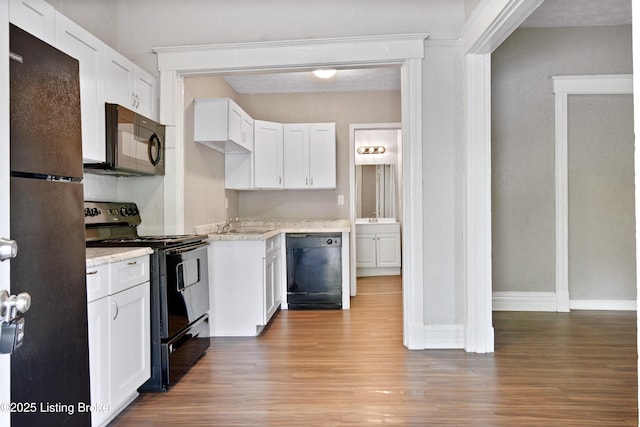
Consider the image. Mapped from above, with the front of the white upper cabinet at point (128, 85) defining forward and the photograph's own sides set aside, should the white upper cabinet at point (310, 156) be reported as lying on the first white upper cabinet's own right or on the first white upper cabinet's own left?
on the first white upper cabinet's own left

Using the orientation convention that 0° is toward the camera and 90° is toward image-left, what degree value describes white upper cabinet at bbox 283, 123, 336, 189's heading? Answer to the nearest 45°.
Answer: approximately 0°

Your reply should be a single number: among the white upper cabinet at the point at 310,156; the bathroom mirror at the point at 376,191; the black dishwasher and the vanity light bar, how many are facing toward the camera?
4

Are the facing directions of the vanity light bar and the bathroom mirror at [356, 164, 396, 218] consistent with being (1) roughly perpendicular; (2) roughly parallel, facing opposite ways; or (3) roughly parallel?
roughly parallel

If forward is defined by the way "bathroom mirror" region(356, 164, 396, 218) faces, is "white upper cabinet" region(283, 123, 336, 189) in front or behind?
in front

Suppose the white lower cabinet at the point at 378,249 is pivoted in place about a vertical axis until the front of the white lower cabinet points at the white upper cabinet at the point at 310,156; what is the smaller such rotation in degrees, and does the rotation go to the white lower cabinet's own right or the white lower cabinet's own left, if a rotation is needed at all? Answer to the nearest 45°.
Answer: approximately 45° to the white lower cabinet's own right

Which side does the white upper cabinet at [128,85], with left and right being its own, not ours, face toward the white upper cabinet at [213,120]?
left

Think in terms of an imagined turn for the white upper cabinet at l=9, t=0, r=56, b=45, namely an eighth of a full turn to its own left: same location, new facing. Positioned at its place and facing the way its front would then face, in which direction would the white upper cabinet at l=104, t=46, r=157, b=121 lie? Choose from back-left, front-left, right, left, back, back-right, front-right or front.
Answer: front-left

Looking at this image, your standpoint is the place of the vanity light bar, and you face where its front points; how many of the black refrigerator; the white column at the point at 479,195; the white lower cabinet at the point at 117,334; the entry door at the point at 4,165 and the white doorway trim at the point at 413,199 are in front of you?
5

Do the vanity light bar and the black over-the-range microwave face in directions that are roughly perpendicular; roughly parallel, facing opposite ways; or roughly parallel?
roughly perpendicular

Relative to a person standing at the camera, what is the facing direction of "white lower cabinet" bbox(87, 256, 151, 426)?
facing the viewer and to the right of the viewer

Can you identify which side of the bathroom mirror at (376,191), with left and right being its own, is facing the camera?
front

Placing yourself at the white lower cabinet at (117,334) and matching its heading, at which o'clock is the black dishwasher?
The black dishwasher is roughly at 9 o'clock from the white lower cabinet.
